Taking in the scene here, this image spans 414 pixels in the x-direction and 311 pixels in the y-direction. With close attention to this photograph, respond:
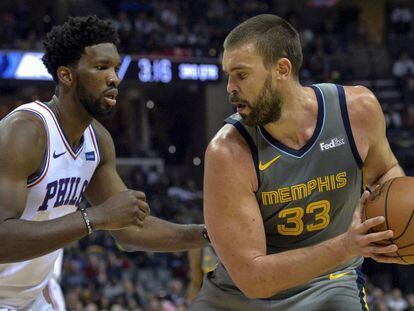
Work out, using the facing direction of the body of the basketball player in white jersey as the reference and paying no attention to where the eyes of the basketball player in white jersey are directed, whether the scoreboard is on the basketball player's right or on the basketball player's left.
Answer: on the basketball player's left

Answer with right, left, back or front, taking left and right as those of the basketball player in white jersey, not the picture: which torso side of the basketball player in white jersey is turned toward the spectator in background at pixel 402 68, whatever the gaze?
left

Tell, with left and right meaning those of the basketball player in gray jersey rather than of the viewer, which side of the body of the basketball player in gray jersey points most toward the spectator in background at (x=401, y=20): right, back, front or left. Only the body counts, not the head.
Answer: back

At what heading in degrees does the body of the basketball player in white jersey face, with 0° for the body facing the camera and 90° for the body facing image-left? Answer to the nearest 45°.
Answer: approximately 315°

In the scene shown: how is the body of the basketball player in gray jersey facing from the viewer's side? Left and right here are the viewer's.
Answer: facing the viewer

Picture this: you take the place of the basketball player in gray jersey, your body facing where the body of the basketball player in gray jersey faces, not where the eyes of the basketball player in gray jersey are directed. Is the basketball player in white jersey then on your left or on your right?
on your right

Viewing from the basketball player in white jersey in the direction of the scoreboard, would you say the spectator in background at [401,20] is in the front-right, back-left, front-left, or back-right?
front-right

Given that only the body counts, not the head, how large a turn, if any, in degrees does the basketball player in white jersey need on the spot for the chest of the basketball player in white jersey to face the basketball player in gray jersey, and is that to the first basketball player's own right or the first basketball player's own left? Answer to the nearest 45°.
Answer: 0° — they already face them

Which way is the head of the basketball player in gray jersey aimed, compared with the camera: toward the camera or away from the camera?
toward the camera

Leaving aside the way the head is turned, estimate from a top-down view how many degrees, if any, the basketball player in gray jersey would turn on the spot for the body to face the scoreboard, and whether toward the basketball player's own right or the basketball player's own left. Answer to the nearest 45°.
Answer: approximately 180°
